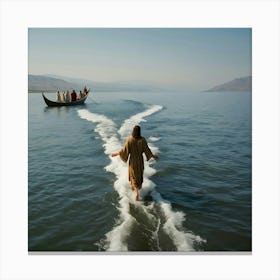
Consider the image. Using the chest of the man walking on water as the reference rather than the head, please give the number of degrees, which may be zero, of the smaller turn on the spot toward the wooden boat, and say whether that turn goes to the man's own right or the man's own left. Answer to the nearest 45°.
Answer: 0° — they already face it

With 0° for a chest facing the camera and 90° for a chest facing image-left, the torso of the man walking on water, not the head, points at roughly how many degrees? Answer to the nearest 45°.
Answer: approximately 180°
